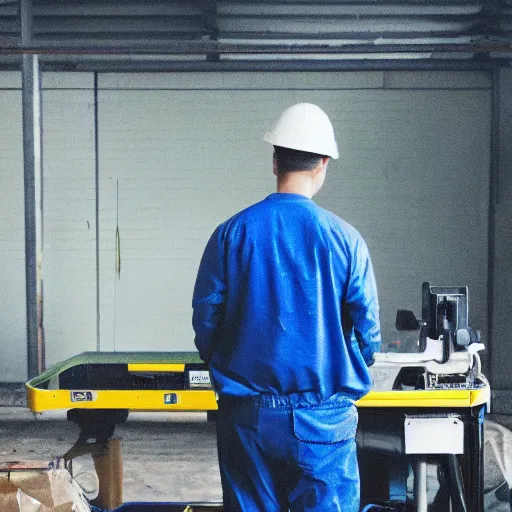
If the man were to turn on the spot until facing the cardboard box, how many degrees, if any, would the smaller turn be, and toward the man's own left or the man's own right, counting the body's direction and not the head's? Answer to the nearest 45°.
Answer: approximately 90° to the man's own left

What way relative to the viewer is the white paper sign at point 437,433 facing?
toward the camera

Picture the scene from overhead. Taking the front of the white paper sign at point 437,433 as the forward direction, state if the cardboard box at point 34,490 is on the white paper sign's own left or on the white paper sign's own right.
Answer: on the white paper sign's own right

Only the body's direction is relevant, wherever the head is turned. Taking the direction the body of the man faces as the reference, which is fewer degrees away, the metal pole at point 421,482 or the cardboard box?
the metal pole

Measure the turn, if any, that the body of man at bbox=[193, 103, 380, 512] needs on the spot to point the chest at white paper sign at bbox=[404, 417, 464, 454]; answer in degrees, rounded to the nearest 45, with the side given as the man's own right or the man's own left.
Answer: approximately 45° to the man's own right

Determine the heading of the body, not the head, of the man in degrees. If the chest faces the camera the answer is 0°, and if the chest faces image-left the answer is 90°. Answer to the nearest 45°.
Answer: approximately 180°

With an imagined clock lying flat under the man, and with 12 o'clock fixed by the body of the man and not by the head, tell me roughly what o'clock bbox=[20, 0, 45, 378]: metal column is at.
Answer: The metal column is roughly at 11 o'clock from the man.

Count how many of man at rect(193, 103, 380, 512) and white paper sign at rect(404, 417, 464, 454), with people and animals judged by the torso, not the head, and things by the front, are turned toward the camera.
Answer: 1

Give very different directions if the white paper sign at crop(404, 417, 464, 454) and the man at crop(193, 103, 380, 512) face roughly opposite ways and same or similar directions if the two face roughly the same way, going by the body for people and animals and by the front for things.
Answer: very different directions
